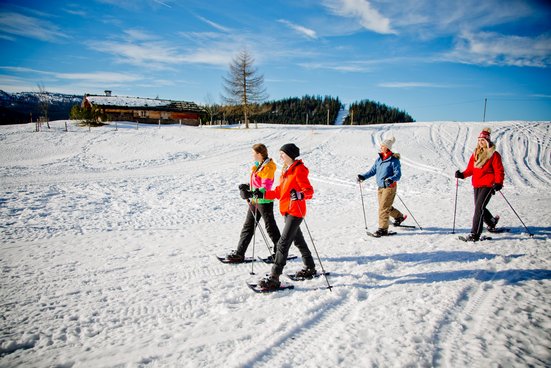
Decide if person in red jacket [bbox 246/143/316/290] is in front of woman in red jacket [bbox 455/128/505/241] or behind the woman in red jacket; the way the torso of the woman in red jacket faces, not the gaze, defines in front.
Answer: in front

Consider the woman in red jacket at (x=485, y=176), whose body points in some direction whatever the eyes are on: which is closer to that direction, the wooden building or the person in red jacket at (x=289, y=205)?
the person in red jacket

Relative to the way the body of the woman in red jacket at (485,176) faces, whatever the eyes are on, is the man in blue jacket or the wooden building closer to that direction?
the man in blue jacket

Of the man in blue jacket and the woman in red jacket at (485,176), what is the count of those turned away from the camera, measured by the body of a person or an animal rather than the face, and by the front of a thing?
0

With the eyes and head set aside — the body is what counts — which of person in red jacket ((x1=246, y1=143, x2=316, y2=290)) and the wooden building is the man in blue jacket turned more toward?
the person in red jacket

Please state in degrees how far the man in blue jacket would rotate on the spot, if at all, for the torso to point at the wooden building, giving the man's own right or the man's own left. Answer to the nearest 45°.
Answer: approximately 90° to the man's own right

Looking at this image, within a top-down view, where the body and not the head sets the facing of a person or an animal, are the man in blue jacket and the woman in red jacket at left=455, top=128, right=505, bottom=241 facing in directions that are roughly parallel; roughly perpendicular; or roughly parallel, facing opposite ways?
roughly parallel

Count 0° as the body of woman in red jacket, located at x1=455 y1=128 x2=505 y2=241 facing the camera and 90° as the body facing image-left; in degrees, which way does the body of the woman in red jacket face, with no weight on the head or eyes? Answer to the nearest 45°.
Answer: approximately 45°

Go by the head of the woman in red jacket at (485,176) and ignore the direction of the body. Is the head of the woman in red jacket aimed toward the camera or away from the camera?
toward the camera

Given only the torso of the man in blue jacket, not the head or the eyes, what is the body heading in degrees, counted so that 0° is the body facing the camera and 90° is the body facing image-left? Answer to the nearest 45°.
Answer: approximately 45°

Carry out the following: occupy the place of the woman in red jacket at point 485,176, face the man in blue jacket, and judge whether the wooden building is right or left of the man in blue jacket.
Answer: right
